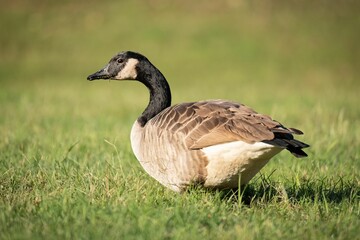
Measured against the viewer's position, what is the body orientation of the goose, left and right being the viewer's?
facing to the left of the viewer
